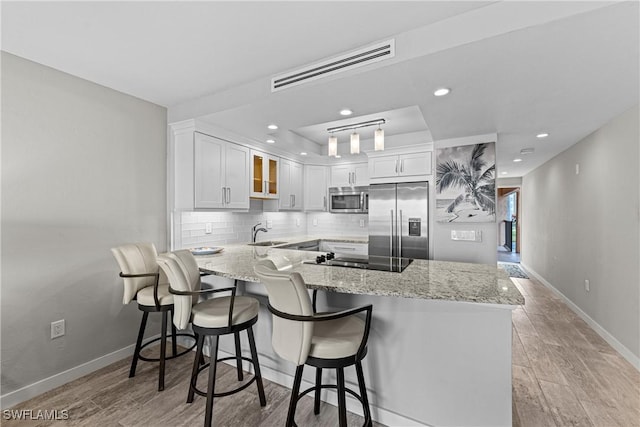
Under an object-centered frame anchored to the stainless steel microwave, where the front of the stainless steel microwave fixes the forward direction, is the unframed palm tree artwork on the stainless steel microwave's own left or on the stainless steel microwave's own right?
on the stainless steel microwave's own left

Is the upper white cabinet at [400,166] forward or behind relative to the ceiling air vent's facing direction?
behind

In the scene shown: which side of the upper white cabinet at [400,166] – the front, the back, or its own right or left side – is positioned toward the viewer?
front

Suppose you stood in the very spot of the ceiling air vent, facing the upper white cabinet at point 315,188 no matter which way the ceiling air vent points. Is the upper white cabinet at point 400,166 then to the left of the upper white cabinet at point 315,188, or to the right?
right

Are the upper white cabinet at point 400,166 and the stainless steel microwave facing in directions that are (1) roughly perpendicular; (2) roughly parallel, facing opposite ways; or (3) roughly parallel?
roughly parallel

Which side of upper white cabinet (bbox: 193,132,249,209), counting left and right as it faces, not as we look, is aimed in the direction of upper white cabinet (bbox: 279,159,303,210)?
left

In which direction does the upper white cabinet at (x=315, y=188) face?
toward the camera

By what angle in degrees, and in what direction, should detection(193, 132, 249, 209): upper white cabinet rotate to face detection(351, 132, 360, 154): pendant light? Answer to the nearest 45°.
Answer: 0° — it already faces it

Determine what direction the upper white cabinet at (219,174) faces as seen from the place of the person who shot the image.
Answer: facing the viewer and to the right of the viewer

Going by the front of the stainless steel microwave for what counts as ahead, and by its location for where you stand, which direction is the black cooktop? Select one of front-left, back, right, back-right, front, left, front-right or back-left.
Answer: front

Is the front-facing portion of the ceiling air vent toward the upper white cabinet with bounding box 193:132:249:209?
no

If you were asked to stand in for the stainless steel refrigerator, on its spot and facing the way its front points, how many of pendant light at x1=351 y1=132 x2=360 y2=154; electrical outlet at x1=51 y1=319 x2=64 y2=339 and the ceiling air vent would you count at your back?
0

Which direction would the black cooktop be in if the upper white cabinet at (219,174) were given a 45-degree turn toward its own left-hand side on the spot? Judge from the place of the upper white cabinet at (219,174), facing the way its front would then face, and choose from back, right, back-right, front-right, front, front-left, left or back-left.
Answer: front-right

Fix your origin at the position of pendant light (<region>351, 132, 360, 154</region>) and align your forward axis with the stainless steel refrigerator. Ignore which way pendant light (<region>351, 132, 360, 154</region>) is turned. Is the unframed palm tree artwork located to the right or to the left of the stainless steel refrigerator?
right

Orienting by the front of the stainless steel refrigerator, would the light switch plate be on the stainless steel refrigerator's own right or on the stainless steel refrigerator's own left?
on the stainless steel refrigerator's own left

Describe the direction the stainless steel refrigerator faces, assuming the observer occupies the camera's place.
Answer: facing the viewer

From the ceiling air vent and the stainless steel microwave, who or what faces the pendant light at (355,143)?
the stainless steel microwave
